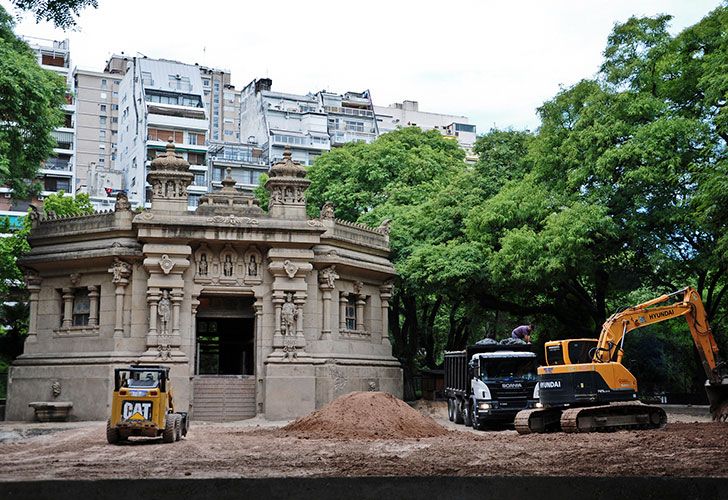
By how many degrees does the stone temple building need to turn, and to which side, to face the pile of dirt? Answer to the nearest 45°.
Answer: approximately 45° to its left

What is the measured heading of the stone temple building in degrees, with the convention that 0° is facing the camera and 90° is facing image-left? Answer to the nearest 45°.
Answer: approximately 0°

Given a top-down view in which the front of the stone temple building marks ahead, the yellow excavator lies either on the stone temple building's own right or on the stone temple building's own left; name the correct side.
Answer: on the stone temple building's own left
